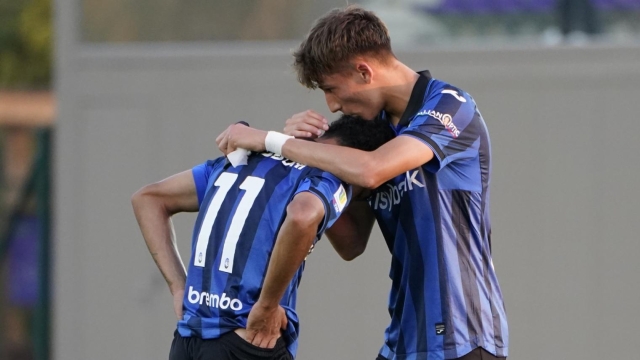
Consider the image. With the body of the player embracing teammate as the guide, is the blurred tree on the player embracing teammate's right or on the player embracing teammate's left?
on the player embracing teammate's right

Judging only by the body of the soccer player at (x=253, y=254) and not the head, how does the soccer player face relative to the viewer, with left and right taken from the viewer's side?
facing away from the viewer and to the right of the viewer

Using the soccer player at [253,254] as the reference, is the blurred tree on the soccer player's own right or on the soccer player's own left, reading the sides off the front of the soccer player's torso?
on the soccer player's own left

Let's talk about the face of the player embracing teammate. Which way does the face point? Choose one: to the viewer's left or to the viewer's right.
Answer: to the viewer's left

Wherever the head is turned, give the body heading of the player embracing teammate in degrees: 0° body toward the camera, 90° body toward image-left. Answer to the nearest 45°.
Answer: approximately 90°

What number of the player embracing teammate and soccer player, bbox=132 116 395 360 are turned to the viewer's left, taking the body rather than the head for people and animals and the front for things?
1
